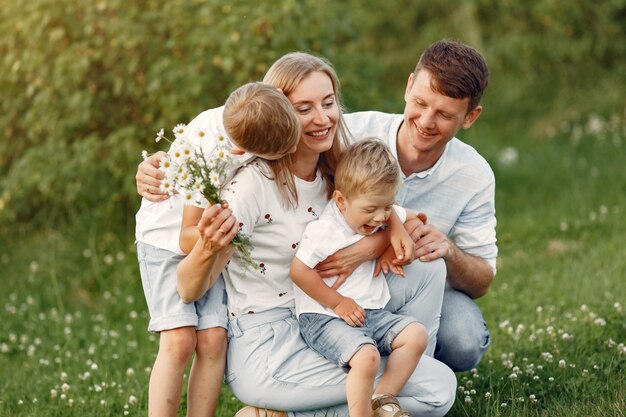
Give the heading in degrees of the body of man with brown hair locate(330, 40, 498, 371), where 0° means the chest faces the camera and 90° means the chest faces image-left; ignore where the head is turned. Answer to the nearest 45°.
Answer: approximately 45°

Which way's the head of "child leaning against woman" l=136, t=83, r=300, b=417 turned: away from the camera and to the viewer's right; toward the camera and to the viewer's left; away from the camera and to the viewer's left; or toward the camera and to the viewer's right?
away from the camera and to the viewer's right
